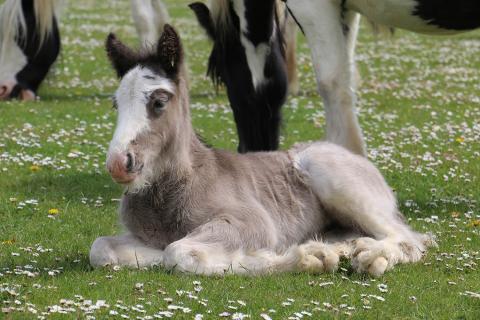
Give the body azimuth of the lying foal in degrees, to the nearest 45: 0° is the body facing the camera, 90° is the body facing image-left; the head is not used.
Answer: approximately 45°

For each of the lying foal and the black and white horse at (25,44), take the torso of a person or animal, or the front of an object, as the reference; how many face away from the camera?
0

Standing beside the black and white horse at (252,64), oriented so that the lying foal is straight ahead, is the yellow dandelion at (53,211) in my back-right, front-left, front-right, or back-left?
front-right
